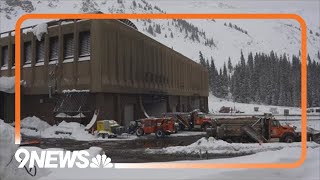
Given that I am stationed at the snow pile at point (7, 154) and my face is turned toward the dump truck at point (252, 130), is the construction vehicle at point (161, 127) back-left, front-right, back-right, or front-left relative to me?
front-left

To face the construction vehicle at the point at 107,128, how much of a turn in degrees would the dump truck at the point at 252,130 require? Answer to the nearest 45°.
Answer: approximately 135° to its right

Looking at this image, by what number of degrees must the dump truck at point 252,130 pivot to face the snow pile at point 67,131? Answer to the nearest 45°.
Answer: approximately 135° to its right

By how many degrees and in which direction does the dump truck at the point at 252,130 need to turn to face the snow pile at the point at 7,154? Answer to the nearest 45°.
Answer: approximately 90° to its right

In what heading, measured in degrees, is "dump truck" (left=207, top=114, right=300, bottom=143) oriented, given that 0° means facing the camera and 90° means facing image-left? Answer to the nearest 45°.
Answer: approximately 270°
